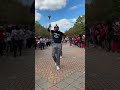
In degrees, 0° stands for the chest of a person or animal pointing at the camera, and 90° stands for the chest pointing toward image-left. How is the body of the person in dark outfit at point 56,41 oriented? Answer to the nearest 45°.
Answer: approximately 0°
